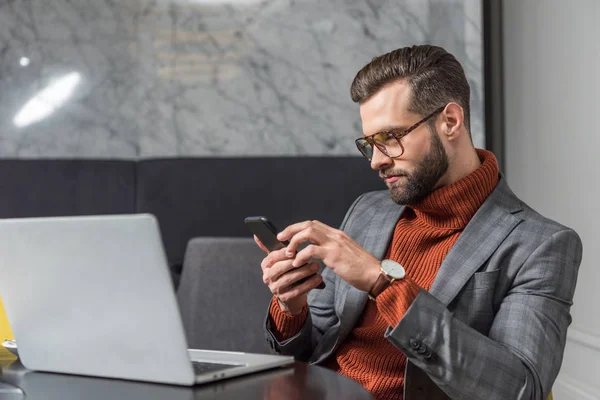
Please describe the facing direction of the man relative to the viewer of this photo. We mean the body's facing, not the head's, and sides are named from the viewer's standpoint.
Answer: facing the viewer and to the left of the viewer

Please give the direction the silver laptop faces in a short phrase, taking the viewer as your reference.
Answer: facing away from the viewer and to the right of the viewer

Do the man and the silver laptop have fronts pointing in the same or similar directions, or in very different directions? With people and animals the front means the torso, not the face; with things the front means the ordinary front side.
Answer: very different directions

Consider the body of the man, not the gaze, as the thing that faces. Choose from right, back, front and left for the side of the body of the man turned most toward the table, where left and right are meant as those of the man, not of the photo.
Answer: front

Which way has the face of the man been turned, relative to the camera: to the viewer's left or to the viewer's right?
to the viewer's left

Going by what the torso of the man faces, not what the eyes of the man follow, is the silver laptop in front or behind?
in front
